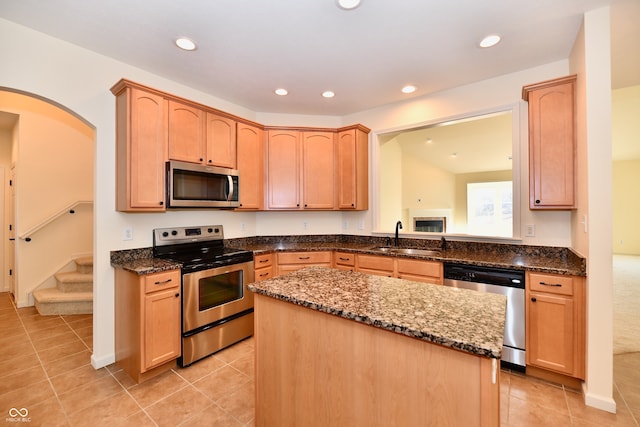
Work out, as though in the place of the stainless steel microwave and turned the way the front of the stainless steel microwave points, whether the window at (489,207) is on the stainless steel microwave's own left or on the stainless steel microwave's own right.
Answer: on the stainless steel microwave's own left

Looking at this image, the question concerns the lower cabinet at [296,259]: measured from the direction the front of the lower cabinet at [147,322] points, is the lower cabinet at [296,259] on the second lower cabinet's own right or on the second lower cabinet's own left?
on the second lower cabinet's own left

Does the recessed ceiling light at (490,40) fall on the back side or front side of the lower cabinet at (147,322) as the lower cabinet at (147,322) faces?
on the front side

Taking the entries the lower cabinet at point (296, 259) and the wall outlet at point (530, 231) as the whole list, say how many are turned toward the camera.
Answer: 2
